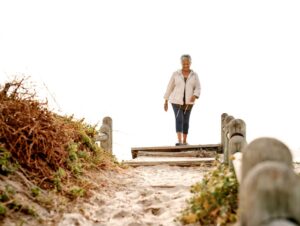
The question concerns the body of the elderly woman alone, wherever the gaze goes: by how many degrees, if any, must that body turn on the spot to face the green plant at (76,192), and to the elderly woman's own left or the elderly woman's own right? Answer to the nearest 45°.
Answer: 0° — they already face it

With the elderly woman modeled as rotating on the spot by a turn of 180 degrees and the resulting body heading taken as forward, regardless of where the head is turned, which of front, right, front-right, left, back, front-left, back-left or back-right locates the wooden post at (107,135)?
left

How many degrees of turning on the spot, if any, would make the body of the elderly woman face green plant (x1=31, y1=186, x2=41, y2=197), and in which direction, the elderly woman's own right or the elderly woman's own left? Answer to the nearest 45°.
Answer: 0° — they already face it

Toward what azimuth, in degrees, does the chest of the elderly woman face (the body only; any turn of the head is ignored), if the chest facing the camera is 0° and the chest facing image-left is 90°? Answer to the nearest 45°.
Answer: approximately 0°

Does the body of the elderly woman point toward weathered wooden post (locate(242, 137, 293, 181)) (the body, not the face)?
yes

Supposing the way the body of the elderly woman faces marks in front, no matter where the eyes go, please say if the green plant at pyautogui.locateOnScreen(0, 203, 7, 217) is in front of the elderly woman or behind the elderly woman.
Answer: in front
